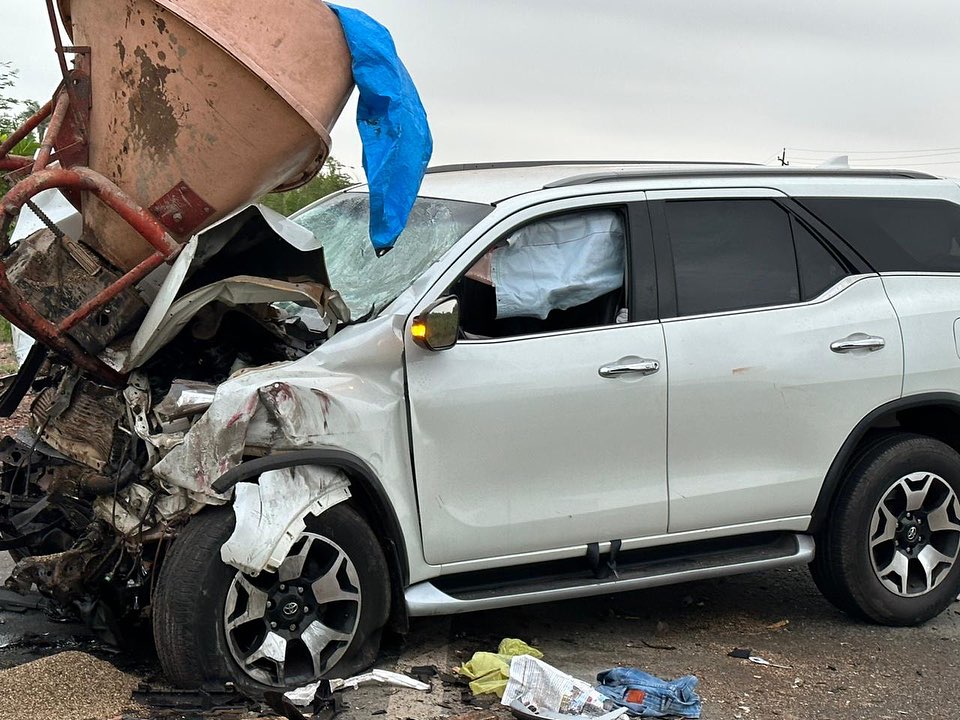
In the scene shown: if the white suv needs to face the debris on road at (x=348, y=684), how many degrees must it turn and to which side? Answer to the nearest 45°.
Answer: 0° — it already faces it

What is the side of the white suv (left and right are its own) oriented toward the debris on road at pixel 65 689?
front

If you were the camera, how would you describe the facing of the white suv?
facing the viewer and to the left of the viewer
